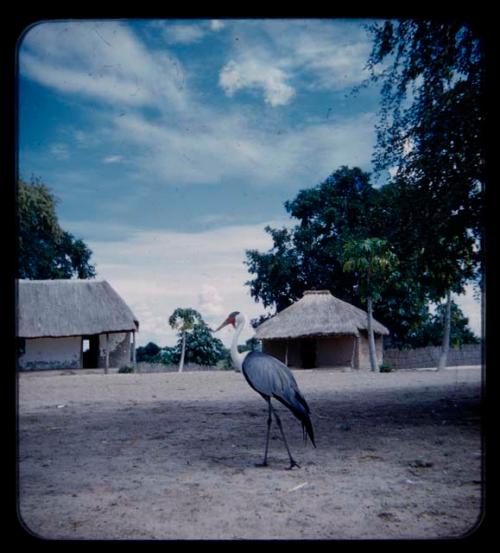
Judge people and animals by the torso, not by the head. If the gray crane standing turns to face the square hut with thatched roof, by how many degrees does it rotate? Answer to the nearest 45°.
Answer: approximately 90° to its right

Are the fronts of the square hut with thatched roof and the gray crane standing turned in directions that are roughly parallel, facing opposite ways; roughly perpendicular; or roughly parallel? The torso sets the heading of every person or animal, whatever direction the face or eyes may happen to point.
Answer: roughly perpendicular

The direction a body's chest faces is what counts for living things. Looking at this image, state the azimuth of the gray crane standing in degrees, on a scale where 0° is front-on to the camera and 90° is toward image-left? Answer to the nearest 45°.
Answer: approximately 90°

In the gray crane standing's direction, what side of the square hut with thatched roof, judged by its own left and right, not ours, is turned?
front

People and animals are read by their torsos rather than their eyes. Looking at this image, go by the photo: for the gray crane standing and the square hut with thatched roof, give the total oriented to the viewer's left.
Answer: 1

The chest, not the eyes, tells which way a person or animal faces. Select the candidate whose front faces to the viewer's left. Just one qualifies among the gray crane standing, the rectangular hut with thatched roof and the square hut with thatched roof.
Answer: the gray crane standing

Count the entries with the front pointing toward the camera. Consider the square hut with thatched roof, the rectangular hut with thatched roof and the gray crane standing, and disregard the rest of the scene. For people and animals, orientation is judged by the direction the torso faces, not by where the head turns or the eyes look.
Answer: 2

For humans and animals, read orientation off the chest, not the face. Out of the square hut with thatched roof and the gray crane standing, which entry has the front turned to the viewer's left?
the gray crane standing

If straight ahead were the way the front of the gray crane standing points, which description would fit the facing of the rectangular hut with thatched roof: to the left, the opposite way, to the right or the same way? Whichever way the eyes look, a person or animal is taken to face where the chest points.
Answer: to the left
